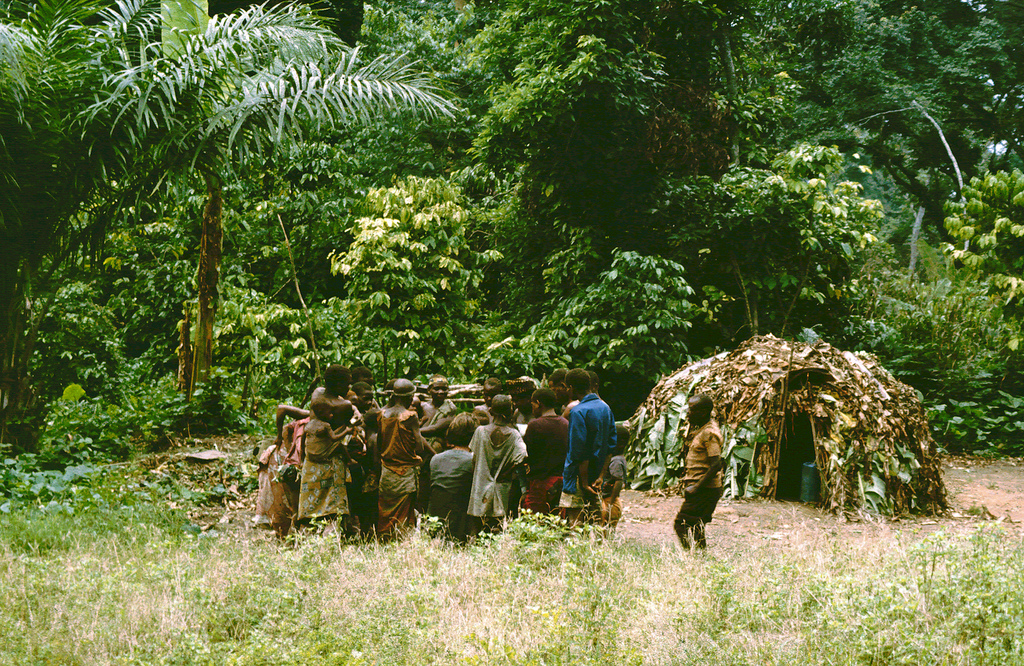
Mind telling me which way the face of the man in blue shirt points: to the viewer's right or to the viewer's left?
to the viewer's left

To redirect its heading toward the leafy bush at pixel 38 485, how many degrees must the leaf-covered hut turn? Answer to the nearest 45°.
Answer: approximately 45° to its right

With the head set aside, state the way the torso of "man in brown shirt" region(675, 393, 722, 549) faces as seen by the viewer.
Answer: to the viewer's left

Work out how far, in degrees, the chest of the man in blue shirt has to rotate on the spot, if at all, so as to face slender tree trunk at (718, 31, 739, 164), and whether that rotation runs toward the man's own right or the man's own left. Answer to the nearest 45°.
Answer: approximately 45° to the man's own right

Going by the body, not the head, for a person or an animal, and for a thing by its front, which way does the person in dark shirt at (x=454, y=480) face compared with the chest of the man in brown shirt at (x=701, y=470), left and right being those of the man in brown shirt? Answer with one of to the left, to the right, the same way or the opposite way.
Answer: to the right

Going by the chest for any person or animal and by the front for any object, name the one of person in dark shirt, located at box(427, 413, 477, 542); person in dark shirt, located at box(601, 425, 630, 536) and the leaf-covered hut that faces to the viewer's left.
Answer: person in dark shirt, located at box(601, 425, 630, 536)

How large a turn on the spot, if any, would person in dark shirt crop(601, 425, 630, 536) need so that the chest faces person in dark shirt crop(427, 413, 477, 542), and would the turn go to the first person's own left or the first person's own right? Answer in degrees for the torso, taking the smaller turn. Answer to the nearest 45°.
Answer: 0° — they already face them

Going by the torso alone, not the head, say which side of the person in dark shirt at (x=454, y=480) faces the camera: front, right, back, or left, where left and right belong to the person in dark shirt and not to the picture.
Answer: back

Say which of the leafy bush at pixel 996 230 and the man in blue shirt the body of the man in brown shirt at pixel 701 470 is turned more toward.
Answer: the man in blue shirt

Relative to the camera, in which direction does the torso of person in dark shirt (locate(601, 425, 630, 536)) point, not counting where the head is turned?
to the viewer's left

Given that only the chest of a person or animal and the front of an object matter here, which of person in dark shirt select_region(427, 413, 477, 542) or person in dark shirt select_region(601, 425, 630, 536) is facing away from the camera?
person in dark shirt select_region(427, 413, 477, 542)
